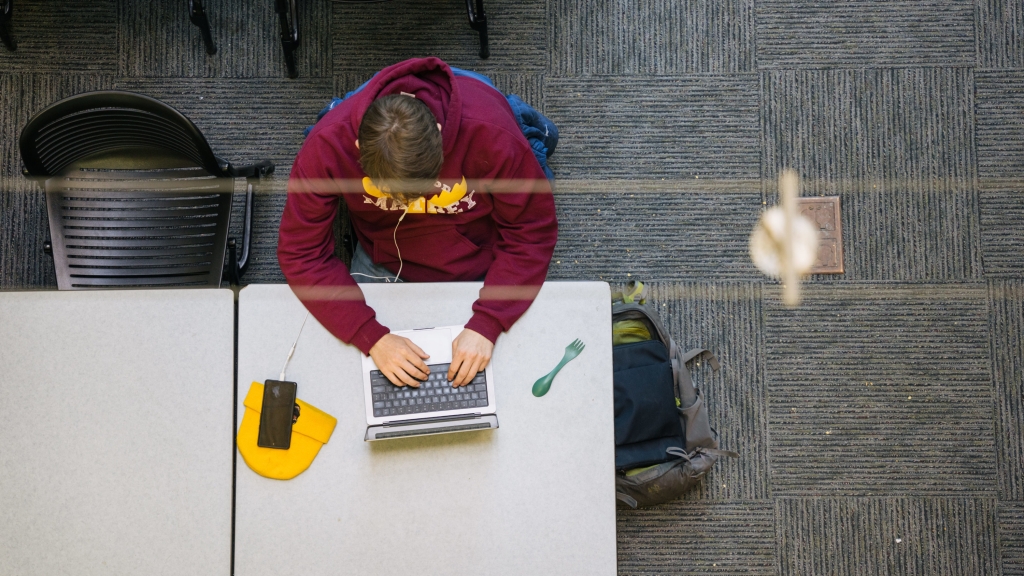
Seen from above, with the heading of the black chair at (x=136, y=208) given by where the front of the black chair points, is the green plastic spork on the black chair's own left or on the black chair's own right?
on the black chair's own left

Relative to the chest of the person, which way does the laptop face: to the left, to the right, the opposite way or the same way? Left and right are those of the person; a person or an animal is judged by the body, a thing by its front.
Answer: the opposite way

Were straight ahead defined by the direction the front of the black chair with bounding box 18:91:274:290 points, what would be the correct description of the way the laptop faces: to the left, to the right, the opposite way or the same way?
the opposite way

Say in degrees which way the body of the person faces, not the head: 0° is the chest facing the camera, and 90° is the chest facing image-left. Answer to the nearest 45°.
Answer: approximately 0°

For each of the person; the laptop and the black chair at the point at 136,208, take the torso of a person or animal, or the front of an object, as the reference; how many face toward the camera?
2

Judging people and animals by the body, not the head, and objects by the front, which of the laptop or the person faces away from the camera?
the laptop

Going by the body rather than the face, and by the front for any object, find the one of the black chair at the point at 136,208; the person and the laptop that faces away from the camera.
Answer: the laptop

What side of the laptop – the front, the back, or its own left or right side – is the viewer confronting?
back
